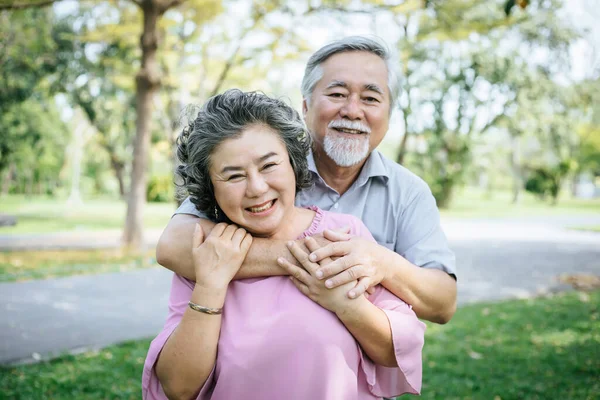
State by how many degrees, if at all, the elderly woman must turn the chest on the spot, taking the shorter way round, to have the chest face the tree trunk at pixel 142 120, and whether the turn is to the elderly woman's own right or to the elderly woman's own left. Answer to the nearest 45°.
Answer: approximately 180°

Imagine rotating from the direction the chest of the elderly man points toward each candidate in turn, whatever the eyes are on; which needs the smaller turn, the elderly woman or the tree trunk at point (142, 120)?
the elderly woman

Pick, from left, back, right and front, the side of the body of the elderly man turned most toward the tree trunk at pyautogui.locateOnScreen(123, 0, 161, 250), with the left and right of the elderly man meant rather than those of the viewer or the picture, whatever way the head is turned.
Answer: back

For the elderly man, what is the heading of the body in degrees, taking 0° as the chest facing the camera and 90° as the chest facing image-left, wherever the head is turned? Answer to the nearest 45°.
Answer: approximately 0°

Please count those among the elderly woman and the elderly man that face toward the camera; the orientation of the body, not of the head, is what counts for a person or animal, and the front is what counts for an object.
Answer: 2

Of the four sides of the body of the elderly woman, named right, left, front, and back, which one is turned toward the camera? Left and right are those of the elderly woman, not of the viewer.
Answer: front

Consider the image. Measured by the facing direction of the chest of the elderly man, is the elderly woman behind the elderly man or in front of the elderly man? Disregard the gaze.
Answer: in front

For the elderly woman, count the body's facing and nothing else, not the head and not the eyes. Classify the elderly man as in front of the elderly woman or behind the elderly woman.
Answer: behind

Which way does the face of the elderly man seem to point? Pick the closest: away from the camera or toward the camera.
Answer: toward the camera

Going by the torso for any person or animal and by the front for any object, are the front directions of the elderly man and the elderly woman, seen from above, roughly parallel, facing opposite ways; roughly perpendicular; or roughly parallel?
roughly parallel

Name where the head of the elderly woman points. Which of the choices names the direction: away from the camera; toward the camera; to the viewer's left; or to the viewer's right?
toward the camera
